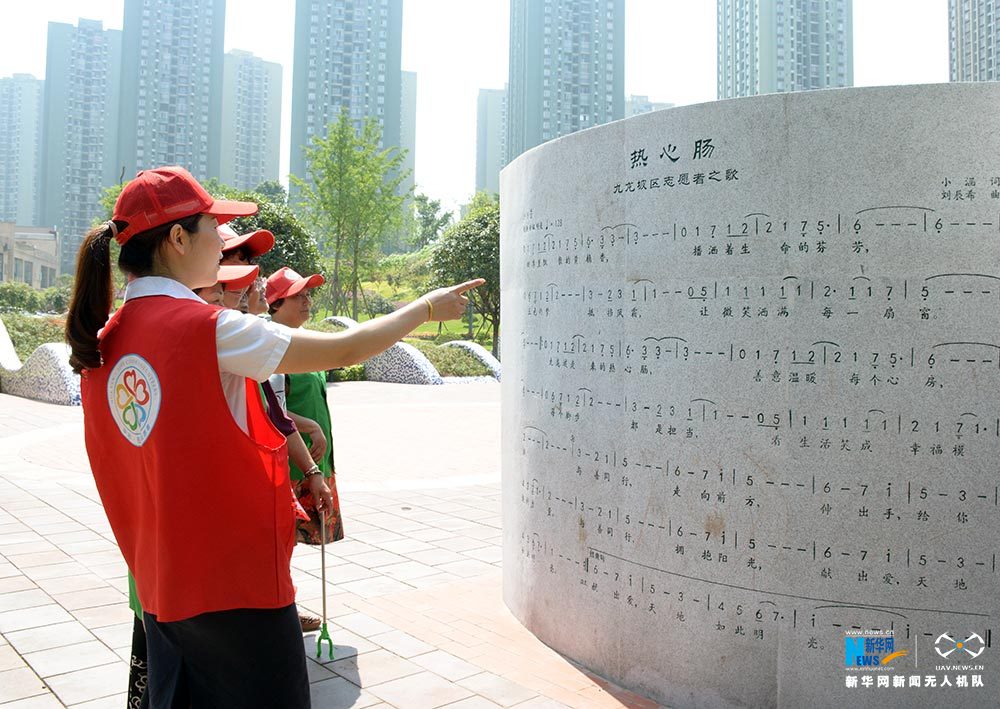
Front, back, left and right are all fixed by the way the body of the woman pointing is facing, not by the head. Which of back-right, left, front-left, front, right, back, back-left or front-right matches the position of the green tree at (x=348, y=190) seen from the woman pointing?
front-left

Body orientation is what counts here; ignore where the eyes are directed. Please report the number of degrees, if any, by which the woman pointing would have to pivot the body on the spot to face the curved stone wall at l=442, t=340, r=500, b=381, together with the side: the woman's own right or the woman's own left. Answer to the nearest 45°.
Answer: approximately 45° to the woman's own left

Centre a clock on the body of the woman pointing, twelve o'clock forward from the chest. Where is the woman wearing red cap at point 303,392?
The woman wearing red cap is roughly at 11 o'clock from the woman pointing.

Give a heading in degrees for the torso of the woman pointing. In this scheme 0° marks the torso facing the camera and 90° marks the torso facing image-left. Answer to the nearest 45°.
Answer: approximately 225°

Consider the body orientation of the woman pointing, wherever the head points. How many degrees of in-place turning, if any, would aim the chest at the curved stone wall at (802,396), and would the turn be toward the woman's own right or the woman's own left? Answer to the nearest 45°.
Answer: approximately 45° to the woman's own right

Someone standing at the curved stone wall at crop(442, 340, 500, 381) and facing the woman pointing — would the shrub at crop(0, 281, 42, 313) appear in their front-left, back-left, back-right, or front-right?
back-right

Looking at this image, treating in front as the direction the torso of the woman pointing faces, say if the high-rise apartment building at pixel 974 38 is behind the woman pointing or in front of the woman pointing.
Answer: in front

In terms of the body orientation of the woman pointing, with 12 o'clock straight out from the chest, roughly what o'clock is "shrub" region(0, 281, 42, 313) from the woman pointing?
The shrub is roughly at 10 o'clock from the woman pointing.

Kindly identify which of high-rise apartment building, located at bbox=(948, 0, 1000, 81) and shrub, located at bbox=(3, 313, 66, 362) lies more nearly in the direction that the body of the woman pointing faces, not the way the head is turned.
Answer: the high-rise apartment building

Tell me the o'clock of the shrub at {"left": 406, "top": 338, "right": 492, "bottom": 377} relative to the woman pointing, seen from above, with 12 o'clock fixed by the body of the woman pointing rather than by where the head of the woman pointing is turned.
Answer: The shrub is roughly at 11 o'clock from the woman pointing.

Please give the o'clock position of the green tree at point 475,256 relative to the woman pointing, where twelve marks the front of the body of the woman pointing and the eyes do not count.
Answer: The green tree is roughly at 11 o'clock from the woman pointing.

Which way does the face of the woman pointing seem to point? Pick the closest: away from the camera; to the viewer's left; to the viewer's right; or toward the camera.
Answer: to the viewer's right

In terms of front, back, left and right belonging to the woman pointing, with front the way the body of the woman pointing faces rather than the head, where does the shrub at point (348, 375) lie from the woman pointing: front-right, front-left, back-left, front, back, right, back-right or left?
front-left
